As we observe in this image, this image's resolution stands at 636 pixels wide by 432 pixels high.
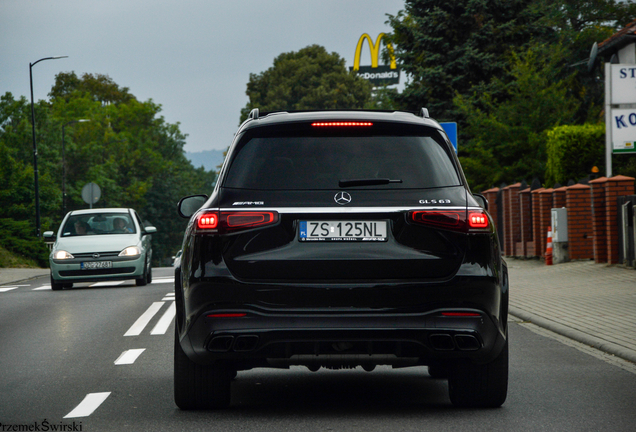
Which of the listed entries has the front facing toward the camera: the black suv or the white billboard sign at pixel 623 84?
the white billboard sign

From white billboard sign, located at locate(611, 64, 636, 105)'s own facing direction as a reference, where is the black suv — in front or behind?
in front

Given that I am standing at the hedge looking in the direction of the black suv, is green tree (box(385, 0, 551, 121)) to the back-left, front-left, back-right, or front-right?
back-right

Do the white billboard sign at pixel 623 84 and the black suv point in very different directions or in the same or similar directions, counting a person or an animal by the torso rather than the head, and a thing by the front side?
very different directions

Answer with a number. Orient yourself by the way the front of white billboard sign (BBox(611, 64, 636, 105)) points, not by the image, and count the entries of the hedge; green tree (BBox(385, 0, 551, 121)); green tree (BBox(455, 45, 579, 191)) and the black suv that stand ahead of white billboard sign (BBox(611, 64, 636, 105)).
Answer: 1

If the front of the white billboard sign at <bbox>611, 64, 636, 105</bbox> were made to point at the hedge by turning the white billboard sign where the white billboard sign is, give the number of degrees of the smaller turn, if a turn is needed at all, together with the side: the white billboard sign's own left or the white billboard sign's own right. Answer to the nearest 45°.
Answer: approximately 180°

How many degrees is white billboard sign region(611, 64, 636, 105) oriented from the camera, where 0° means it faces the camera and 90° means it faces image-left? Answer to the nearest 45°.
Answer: approximately 0°

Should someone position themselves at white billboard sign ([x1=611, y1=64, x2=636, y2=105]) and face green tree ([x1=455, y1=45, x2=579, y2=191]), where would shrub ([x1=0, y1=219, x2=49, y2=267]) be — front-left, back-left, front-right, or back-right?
front-left

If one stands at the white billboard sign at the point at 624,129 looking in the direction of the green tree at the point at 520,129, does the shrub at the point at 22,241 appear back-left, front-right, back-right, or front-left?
front-left

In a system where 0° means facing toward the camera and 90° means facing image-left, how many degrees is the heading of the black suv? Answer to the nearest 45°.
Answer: approximately 180°

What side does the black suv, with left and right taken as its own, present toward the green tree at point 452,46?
front

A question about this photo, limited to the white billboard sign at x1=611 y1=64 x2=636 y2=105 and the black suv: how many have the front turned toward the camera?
1
